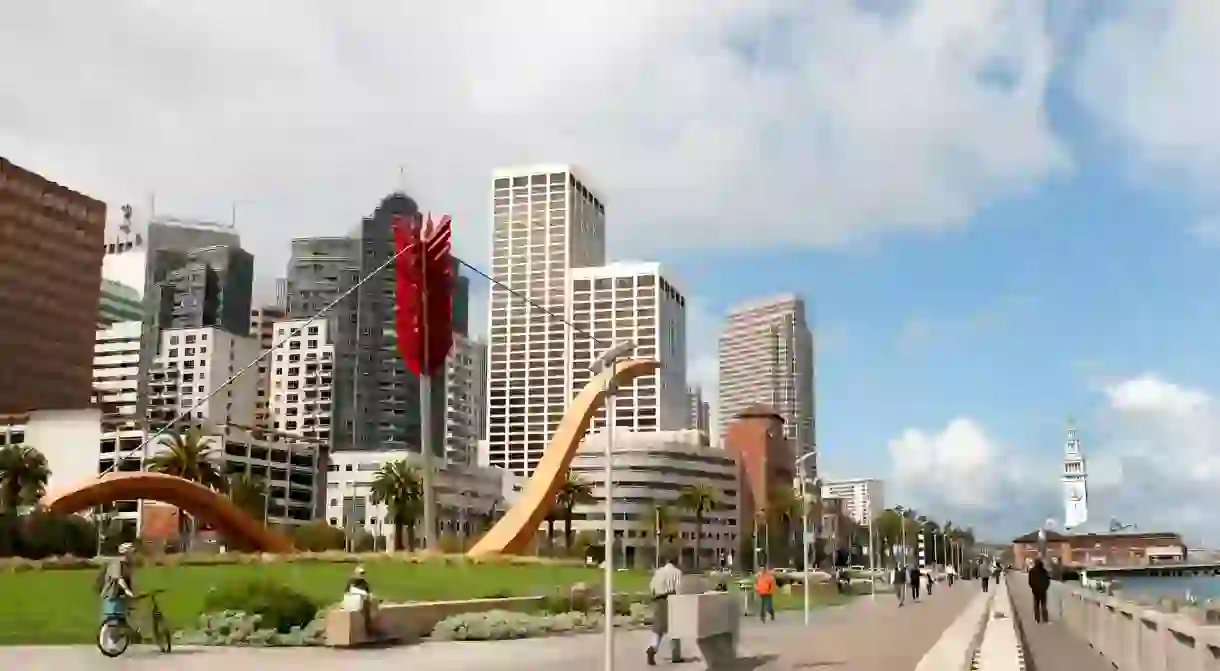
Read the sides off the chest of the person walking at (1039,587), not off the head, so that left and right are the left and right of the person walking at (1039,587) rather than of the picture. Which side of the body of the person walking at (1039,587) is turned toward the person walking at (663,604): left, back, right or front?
back

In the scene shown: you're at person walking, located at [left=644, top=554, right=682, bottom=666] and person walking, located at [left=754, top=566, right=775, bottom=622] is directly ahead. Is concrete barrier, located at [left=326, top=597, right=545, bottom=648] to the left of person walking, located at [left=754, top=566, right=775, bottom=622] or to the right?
left

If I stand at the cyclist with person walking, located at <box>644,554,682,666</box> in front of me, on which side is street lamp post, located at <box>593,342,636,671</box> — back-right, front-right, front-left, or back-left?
front-right

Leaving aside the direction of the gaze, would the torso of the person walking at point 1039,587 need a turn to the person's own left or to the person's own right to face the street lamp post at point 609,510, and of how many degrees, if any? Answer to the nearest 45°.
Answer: approximately 180°

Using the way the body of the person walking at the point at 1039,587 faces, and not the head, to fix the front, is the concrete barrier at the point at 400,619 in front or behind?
behind

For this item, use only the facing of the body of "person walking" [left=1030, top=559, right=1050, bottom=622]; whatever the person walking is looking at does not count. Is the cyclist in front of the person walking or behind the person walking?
behind

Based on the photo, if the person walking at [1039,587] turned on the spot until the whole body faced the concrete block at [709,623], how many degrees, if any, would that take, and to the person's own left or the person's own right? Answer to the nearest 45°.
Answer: approximately 180°

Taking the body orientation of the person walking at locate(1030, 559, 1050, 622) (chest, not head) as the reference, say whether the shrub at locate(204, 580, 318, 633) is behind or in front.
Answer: behind

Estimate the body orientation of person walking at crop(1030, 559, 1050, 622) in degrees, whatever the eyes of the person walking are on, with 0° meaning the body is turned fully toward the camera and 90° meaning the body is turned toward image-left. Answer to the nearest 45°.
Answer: approximately 180°
